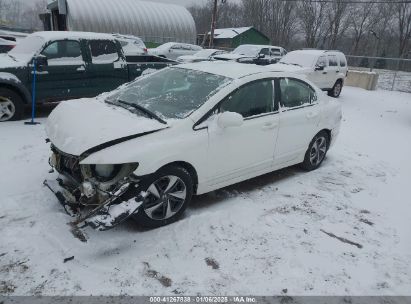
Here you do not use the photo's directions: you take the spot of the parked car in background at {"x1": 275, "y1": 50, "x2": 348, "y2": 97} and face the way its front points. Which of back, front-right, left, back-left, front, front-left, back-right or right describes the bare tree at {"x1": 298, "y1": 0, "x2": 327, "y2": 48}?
back-right

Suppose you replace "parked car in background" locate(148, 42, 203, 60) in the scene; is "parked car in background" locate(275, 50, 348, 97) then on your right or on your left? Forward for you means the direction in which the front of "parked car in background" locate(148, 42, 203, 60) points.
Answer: on your left

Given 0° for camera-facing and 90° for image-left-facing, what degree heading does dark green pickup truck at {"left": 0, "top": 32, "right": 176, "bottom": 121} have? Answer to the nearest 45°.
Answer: approximately 90°

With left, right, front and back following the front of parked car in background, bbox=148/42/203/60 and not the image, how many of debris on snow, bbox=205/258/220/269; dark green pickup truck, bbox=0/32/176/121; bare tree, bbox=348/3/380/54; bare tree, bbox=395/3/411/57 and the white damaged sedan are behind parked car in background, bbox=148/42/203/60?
2

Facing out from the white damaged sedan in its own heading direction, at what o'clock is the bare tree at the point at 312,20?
The bare tree is roughly at 5 o'clock from the white damaged sedan.

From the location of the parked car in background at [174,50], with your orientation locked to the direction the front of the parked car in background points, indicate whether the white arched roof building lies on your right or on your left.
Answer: on your right
